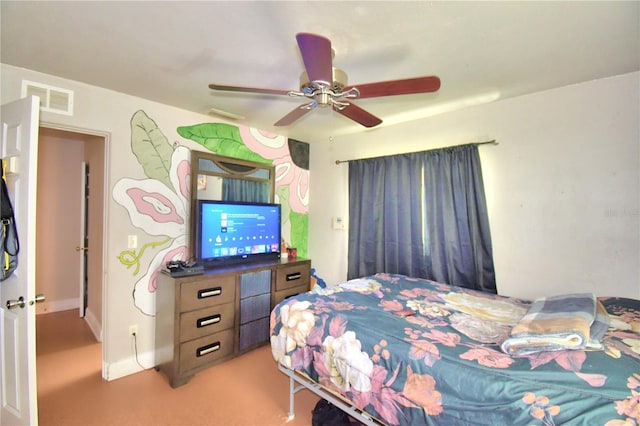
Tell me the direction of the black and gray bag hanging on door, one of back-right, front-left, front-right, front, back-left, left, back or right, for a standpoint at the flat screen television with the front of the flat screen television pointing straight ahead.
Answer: right

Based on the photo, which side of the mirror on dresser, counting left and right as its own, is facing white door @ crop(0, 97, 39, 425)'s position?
right

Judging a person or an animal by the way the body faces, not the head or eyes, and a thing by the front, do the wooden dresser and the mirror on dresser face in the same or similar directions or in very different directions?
same or similar directions

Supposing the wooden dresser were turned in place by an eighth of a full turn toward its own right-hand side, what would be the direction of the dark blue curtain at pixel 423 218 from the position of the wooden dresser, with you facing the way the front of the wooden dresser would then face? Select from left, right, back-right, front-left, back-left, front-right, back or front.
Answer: left

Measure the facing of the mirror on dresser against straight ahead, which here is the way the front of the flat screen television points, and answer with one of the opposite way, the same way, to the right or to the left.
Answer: the same way

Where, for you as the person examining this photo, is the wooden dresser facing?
facing the viewer and to the right of the viewer

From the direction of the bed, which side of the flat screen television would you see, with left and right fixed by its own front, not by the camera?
front

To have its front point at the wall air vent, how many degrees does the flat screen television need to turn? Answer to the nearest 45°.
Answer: approximately 135° to its right

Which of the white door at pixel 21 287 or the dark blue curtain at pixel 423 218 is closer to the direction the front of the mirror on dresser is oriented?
the dark blue curtain

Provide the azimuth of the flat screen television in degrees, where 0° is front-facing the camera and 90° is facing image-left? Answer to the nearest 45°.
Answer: approximately 315°

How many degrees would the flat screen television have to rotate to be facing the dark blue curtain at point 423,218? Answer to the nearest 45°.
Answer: approximately 45° to its left

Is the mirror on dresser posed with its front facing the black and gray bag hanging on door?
no
